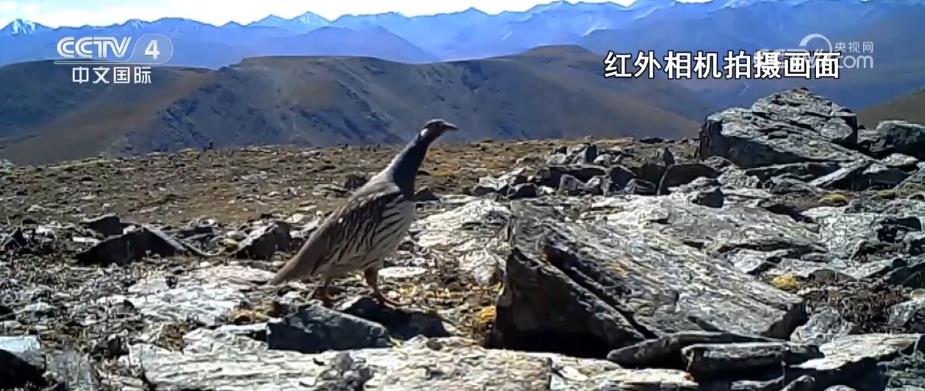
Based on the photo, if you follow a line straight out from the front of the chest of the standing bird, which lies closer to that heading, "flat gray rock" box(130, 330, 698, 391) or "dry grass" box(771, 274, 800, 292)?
the dry grass

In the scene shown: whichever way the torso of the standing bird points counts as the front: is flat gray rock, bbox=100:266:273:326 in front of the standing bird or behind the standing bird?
behind

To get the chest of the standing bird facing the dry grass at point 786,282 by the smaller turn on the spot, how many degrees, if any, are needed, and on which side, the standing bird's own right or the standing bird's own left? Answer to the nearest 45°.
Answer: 0° — it already faces it

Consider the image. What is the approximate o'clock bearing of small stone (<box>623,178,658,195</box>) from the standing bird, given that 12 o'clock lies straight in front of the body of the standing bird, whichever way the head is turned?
The small stone is roughly at 10 o'clock from the standing bird.

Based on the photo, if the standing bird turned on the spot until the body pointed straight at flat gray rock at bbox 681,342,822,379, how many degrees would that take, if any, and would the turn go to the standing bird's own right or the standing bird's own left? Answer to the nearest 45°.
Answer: approximately 45° to the standing bird's own right

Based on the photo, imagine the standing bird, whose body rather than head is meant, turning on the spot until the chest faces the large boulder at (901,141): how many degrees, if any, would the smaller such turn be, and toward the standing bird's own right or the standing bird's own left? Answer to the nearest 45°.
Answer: approximately 45° to the standing bird's own left

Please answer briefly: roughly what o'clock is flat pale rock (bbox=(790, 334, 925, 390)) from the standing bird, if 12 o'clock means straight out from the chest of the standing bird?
The flat pale rock is roughly at 1 o'clock from the standing bird.

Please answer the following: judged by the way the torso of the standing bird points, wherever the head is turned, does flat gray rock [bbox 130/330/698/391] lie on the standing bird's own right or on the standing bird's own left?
on the standing bird's own right

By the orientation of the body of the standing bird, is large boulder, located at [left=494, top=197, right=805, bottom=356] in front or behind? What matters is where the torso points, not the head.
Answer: in front

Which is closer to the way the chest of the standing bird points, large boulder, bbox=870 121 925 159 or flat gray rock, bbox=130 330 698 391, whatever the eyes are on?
the large boulder

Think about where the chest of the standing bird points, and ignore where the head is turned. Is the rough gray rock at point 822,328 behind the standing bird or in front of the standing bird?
in front

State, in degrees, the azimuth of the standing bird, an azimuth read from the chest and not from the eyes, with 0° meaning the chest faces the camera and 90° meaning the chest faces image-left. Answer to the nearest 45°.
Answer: approximately 270°
